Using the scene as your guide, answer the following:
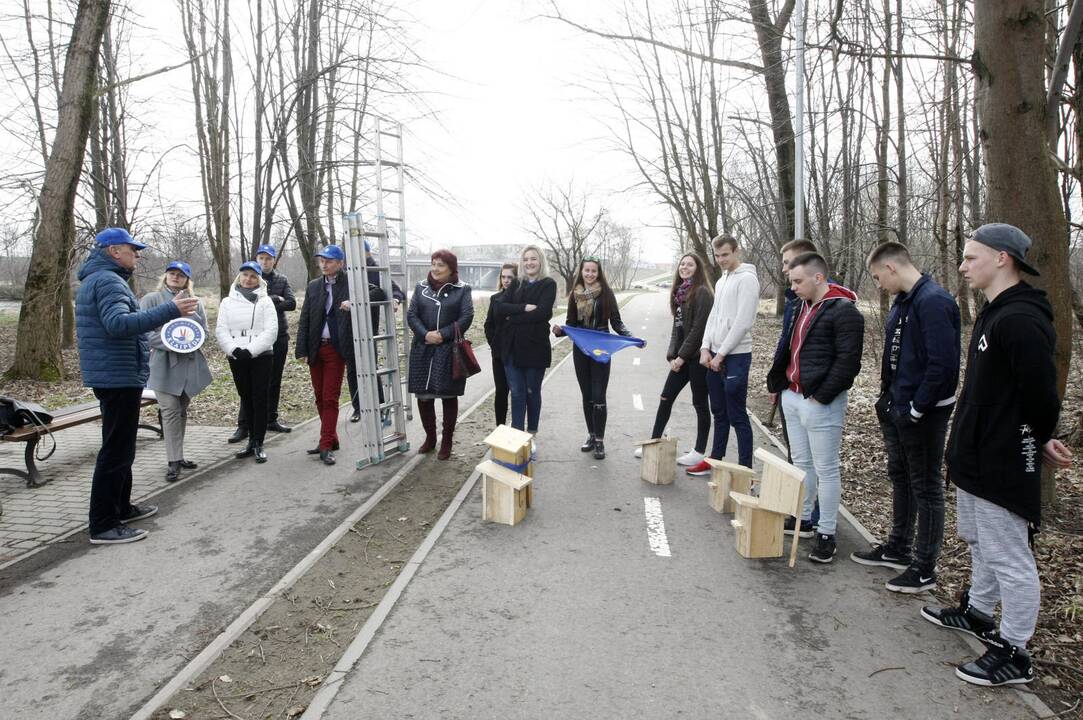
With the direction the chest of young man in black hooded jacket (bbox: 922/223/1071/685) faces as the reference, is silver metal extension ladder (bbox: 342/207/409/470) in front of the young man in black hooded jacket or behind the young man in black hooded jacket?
in front

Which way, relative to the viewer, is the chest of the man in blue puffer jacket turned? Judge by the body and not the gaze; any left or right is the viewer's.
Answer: facing to the right of the viewer

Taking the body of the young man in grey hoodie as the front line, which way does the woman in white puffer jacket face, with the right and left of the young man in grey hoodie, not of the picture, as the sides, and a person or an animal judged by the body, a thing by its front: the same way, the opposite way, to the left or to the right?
to the left

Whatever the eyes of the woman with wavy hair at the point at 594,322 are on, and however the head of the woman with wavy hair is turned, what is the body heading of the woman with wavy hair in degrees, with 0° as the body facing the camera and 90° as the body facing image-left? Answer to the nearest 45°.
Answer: approximately 0°

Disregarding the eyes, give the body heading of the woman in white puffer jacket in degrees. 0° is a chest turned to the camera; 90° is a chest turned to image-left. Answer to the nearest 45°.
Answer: approximately 0°

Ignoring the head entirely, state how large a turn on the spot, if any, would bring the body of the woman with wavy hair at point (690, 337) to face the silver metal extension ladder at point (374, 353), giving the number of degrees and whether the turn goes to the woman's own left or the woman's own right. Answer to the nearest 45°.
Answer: approximately 45° to the woman's own right

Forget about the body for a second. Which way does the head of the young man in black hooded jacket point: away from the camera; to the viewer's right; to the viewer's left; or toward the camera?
to the viewer's left

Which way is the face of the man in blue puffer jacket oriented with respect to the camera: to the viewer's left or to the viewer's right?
to the viewer's right

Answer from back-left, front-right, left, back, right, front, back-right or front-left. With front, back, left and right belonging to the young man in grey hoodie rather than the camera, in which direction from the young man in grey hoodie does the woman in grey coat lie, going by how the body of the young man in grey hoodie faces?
front-right

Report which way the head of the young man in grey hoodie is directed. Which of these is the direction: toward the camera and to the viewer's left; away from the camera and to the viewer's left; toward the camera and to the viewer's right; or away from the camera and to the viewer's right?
toward the camera and to the viewer's left

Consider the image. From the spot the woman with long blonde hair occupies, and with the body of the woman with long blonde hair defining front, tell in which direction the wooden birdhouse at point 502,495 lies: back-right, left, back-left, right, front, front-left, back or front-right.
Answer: front-left

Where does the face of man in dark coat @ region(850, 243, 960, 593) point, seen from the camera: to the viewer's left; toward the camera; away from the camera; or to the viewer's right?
to the viewer's left

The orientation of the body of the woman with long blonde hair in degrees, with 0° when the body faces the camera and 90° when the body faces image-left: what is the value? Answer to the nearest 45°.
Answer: approximately 45°

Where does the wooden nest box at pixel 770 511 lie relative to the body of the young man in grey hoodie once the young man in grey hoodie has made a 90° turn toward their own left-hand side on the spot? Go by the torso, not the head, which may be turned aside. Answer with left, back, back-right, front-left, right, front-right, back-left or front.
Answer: front-right
